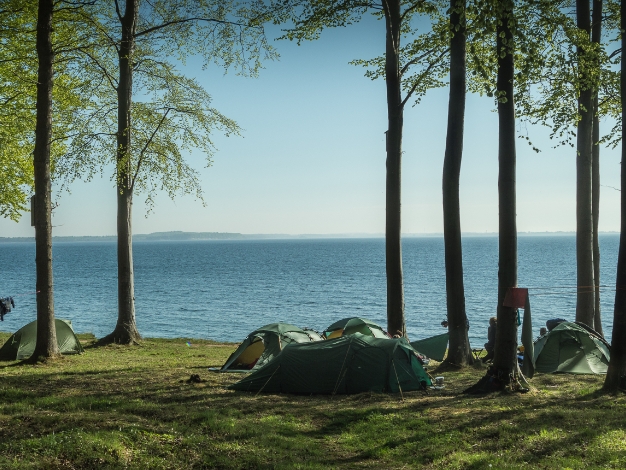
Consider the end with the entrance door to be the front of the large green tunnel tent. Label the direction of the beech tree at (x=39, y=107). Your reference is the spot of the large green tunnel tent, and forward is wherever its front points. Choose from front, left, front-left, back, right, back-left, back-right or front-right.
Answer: back-left

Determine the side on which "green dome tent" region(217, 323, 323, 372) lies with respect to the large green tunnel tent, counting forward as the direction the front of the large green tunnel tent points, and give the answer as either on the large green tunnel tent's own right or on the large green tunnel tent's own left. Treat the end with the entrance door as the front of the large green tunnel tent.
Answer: on the large green tunnel tent's own left

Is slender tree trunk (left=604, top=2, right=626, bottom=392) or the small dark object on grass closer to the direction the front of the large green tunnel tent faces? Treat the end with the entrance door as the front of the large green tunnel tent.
the slender tree trunk

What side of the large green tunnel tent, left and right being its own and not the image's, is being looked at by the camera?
right

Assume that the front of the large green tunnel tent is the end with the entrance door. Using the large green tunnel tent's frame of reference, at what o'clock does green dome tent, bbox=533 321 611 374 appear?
The green dome tent is roughly at 11 o'clock from the large green tunnel tent.

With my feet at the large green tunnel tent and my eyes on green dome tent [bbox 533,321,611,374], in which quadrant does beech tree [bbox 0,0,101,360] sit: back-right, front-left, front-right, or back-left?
back-left

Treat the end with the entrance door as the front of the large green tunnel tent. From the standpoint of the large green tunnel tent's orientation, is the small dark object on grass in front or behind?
behind
